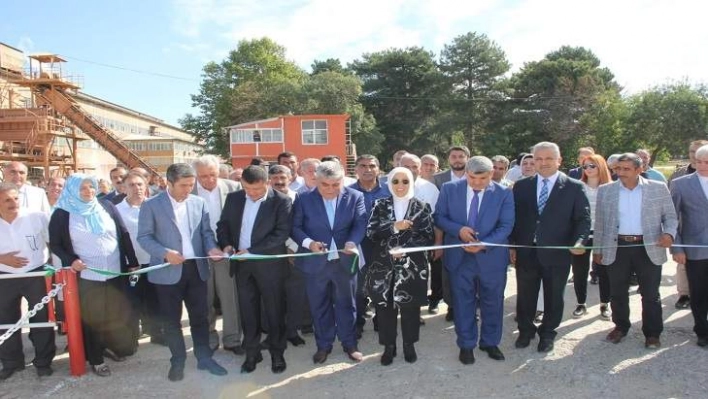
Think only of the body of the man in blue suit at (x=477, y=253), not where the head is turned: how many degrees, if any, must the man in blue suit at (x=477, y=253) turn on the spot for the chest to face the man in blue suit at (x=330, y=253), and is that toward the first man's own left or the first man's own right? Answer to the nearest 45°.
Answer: approximately 90° to the first man's own right

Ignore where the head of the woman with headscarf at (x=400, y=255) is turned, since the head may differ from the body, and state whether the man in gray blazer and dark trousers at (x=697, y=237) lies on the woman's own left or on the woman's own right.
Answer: on the woman's own left

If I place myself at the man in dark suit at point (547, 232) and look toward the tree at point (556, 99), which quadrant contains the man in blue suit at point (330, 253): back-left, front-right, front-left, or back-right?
back-left

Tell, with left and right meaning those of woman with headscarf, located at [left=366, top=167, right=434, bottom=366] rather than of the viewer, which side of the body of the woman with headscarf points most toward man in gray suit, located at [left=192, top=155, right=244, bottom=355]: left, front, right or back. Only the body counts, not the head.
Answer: right

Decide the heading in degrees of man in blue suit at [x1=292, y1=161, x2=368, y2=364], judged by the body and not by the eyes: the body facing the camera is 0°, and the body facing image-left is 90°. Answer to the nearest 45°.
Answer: approximately 0°

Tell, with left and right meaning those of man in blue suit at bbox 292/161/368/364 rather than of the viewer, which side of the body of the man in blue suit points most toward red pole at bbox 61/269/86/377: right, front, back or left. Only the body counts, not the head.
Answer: right

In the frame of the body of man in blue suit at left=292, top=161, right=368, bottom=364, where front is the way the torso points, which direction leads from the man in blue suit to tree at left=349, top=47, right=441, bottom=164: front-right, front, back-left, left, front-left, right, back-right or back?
back

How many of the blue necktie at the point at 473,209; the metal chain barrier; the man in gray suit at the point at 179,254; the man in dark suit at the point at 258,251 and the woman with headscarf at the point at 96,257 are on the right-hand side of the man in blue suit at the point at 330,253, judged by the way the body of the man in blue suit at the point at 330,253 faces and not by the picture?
4

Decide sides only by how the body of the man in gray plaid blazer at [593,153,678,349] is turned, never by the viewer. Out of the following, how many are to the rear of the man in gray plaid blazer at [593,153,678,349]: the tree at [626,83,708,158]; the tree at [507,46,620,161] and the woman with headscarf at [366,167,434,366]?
2

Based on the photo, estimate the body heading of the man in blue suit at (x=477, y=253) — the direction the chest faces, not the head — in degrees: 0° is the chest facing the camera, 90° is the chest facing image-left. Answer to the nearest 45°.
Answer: approximately 0°

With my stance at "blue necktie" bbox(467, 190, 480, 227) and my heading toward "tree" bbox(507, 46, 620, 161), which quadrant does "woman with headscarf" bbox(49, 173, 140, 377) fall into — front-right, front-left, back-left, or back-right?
back-left
